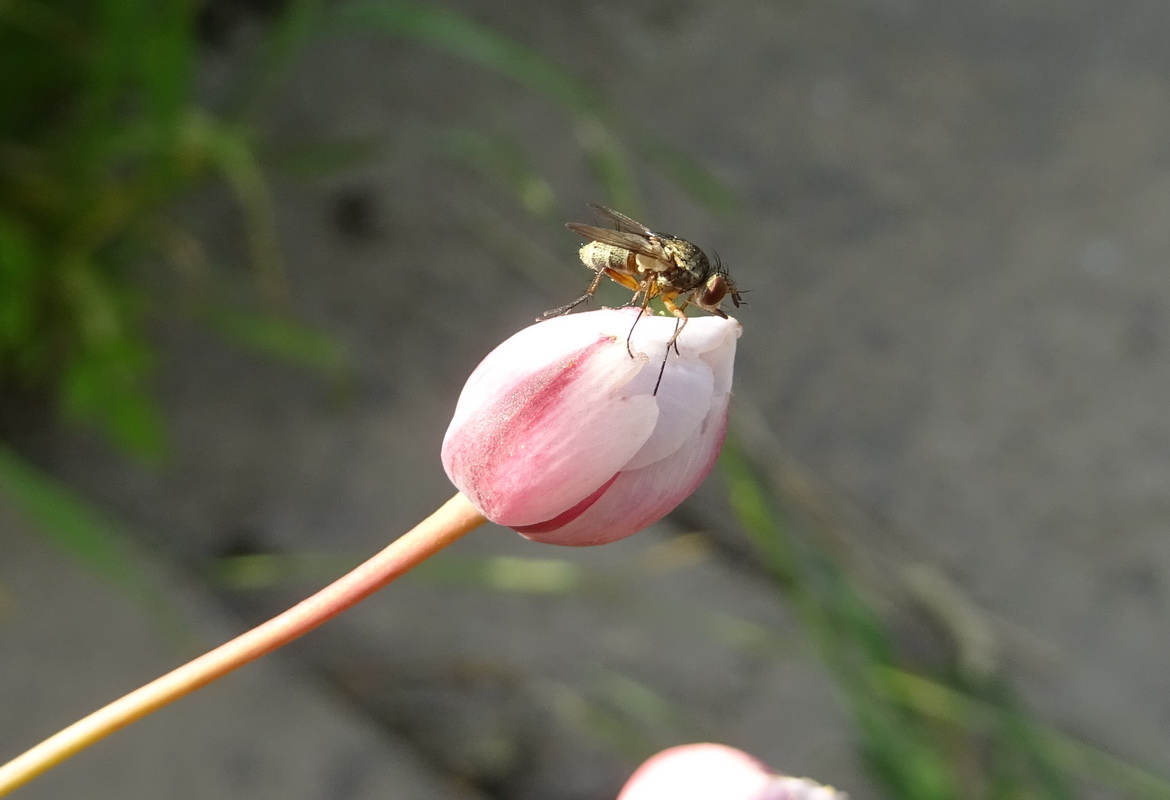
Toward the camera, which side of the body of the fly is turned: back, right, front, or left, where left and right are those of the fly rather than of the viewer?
right
